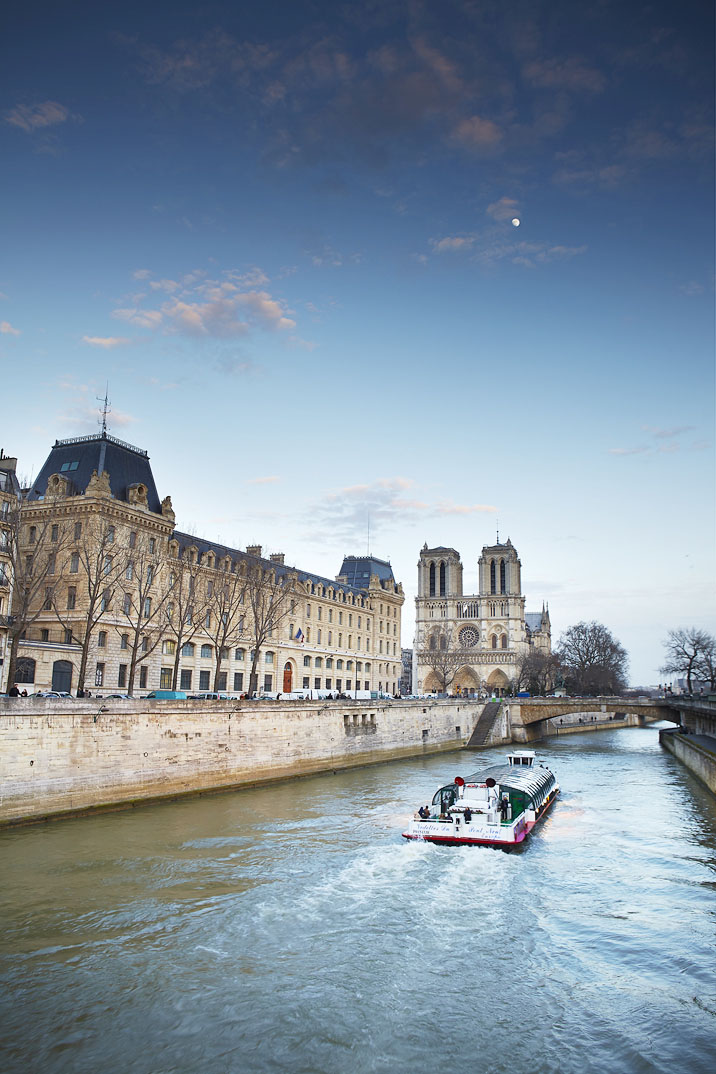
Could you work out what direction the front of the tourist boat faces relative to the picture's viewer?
facing away from the viewer and to the right of the viewer

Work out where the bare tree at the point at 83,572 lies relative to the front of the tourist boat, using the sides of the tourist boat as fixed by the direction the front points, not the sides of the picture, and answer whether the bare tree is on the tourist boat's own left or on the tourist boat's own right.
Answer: on the tourist boat's own left

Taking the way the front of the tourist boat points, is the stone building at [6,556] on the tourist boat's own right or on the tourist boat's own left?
on the tourist boat's own left

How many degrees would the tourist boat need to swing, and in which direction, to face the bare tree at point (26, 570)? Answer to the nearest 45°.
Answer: approximately 135° to its left
